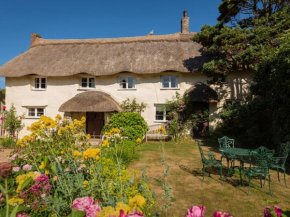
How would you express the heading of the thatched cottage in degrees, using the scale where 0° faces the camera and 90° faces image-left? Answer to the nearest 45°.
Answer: approximately 0°

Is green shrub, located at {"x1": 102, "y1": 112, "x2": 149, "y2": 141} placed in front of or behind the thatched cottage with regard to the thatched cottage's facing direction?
in front

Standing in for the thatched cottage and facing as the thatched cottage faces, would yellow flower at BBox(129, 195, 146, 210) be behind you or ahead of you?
ahead

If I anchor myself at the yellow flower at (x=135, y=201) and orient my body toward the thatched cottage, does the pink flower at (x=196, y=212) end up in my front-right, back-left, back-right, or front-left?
back-right
